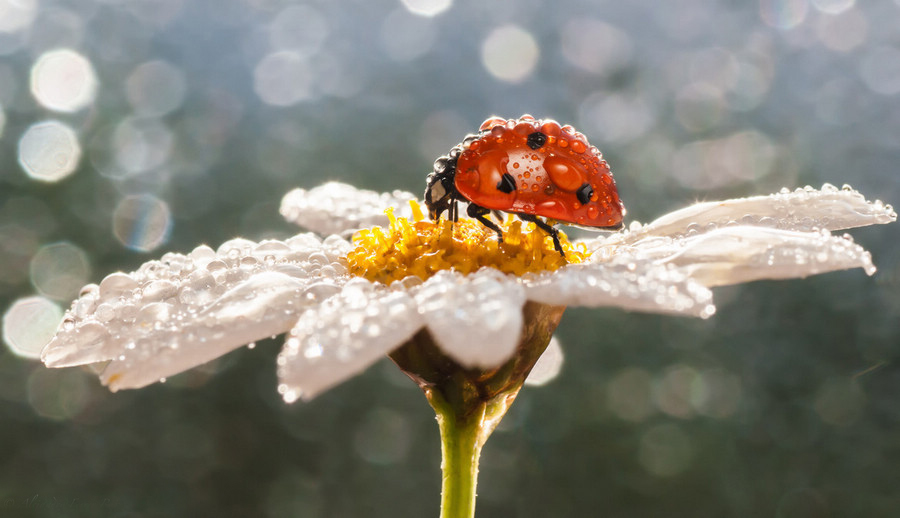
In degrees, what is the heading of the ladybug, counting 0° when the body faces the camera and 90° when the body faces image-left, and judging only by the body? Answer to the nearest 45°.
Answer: approximately 90°
